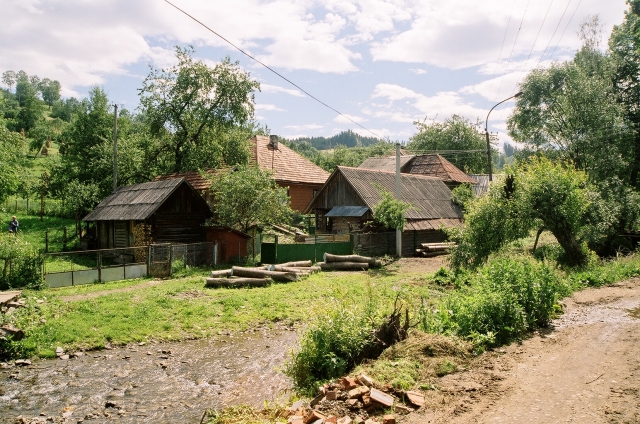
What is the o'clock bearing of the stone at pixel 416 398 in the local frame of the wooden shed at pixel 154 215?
The stone is roughly at 10 o'clock from the wooden shed.

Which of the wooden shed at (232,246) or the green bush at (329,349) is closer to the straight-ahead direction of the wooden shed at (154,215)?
the green bush

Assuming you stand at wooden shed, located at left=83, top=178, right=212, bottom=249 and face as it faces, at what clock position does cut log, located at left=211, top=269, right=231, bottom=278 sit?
The cut log is roughly at 10 o'clock from the wooden shed.

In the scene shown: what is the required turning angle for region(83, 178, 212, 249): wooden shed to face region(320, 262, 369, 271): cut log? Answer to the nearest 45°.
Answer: approximately 90° to its left

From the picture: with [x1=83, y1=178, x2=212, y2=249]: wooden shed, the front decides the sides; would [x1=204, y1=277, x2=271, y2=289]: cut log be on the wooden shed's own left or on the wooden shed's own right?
on the wooden shed's own left

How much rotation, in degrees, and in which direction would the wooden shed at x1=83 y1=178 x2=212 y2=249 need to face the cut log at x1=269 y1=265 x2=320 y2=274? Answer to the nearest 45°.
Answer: approximately 90° to its left

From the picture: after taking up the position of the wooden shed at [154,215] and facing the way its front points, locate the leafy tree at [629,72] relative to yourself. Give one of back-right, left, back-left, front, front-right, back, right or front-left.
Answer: back-left

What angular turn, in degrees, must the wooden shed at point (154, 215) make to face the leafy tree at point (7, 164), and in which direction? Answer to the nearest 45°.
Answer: approximately 90° to its right

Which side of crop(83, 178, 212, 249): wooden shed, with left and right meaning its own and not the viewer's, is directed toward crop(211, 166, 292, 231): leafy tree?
left

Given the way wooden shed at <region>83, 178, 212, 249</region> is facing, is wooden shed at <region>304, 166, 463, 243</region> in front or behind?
behind

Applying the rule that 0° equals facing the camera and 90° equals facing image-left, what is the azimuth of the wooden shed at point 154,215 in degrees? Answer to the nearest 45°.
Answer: approximately 45°

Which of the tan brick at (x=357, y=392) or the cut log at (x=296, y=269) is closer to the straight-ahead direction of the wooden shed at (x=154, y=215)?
the tan brick
